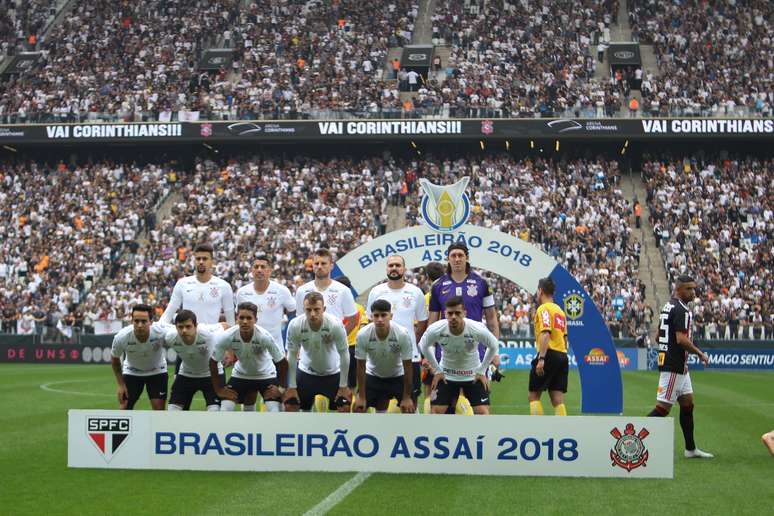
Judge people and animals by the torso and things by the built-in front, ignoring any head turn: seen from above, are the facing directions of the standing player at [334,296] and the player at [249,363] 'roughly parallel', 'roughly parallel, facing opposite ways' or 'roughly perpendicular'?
roughly parallel

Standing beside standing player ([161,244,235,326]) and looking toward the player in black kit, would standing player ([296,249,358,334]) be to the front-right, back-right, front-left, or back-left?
front-left

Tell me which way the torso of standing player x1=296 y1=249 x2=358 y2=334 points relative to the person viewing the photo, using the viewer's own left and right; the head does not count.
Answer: facing the viewer

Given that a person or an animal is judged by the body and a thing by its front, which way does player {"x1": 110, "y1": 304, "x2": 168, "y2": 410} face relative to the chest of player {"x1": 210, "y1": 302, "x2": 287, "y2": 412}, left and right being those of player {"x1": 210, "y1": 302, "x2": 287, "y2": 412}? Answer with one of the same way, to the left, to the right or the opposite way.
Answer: the same way

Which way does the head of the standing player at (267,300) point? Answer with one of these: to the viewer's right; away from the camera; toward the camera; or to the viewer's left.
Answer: toward the camera

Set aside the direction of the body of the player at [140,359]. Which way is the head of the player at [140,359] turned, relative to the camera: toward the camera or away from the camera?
toward the camera

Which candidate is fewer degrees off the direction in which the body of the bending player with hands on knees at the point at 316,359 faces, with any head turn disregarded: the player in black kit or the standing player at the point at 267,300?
the player in black kit

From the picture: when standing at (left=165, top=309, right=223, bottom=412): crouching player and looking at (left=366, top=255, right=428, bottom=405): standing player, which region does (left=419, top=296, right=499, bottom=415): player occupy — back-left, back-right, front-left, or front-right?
front-right

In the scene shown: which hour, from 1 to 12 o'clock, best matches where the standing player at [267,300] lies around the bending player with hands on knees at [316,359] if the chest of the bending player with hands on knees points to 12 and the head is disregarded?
The standing player is roughly at 5 o'clock from the bending player with hands on knees.

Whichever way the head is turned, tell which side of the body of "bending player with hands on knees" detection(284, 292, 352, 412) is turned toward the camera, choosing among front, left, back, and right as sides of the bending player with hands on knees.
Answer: front

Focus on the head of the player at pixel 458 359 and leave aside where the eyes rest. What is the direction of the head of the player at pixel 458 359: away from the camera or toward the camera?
toward the camera

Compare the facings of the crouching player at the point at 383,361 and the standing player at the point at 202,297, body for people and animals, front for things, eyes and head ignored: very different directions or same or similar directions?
same or similar directions

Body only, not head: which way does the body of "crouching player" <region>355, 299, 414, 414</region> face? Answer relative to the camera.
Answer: toward the camera
